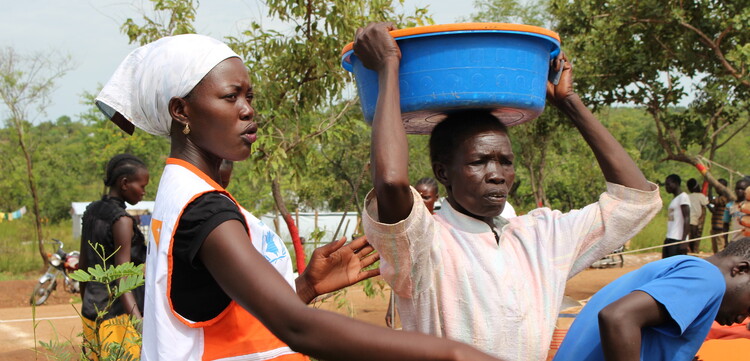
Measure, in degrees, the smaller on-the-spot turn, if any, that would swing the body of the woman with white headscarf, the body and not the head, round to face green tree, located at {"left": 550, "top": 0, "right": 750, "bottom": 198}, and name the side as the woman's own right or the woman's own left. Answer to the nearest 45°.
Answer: approximately 45° to the woman's own left

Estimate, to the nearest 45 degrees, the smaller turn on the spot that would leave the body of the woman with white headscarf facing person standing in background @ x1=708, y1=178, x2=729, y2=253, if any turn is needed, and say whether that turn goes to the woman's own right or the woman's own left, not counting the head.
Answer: approximately 45° to the woman's own left

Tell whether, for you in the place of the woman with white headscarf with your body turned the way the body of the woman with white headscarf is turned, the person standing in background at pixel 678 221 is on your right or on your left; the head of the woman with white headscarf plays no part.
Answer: on your left

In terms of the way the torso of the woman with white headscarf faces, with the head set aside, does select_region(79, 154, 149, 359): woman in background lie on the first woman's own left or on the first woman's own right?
on the first woman's own left

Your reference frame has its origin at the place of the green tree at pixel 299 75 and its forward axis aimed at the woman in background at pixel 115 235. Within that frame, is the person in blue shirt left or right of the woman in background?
left

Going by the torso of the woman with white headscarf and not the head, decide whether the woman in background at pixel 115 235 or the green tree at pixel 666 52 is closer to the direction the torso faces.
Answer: the green tree

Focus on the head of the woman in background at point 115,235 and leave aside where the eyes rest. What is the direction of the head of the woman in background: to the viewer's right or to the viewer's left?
to the viewer's right

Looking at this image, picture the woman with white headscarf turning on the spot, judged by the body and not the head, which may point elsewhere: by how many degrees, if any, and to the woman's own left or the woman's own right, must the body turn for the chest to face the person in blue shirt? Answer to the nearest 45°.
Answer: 0° — they already face them

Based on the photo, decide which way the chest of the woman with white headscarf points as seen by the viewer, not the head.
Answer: to the viewer's right

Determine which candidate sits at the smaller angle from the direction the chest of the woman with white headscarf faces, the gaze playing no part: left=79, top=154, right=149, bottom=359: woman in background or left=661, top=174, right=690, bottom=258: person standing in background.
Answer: the person standing in background
